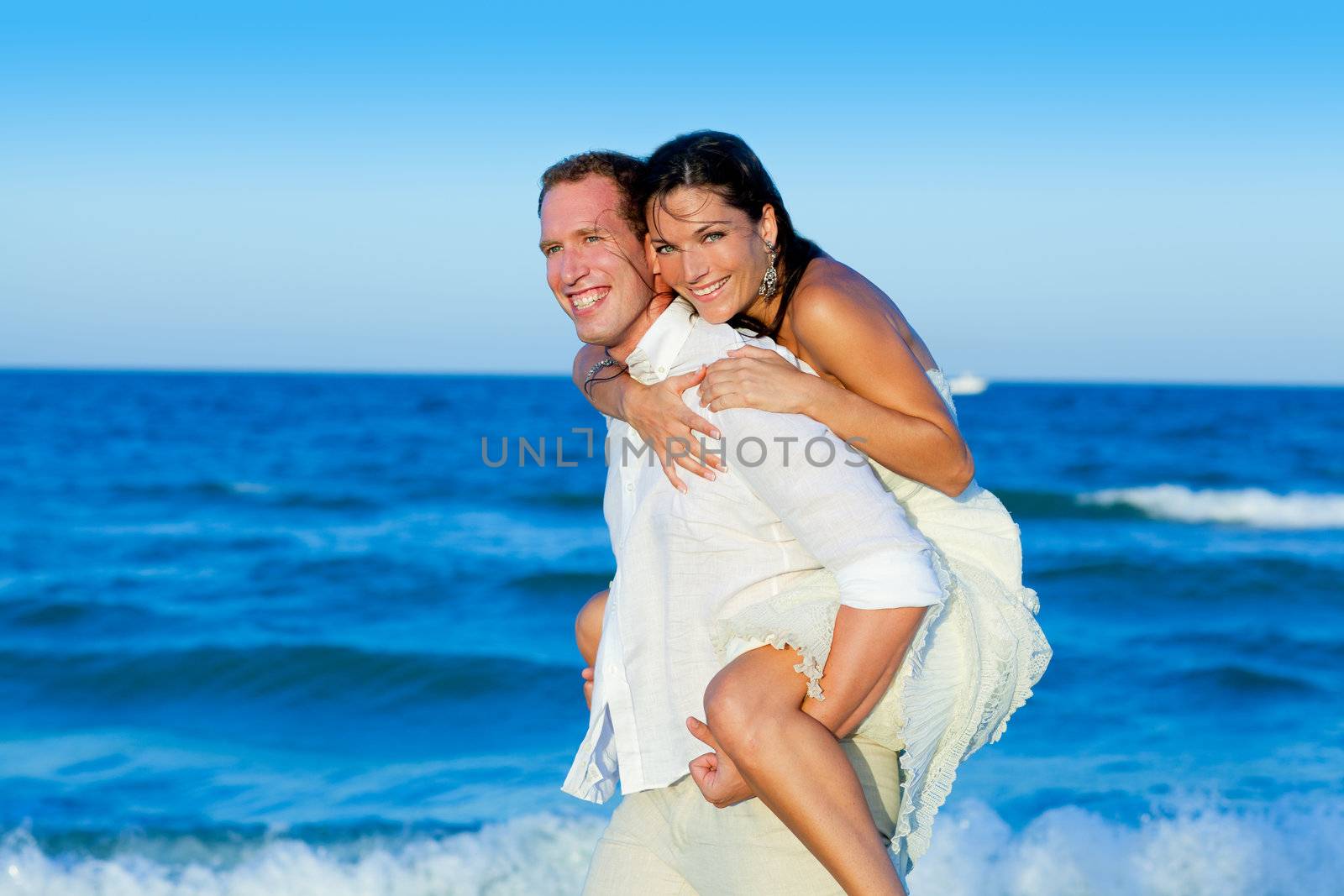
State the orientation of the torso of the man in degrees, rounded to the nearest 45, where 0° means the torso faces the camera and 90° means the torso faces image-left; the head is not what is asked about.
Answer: approximately 45°

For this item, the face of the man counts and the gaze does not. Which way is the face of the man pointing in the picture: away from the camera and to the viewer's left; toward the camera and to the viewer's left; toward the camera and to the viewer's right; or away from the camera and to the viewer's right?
toward the camera and to the viewer's left
